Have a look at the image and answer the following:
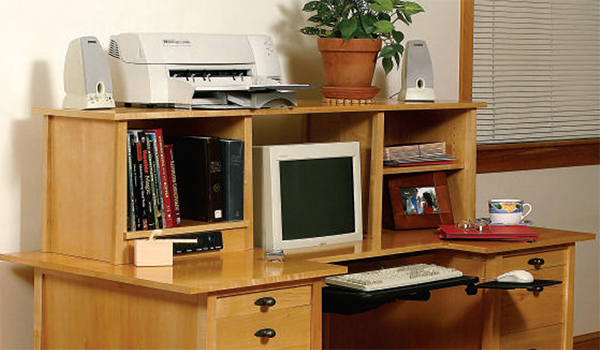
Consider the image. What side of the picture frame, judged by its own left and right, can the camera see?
front

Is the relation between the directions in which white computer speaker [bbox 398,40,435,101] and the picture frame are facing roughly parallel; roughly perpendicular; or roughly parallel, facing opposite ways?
roughly parallel

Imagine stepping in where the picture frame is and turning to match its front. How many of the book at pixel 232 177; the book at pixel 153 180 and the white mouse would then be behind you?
0

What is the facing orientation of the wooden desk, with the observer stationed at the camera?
facing the viewer and to the right of the viewer

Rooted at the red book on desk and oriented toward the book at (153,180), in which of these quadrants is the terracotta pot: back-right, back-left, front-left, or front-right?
front-right

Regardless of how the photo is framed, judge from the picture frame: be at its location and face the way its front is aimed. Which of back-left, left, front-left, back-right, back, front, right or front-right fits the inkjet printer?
front-right

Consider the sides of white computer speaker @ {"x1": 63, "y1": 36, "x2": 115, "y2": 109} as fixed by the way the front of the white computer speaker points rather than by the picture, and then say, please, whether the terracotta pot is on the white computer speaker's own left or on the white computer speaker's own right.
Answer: on the white computer speaker's own left
